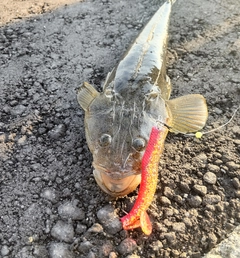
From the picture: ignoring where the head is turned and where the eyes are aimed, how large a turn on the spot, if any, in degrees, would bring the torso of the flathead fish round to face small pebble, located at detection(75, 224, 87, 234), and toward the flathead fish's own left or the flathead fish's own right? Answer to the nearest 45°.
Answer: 0° — it already faces it

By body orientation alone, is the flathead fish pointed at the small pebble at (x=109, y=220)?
yes

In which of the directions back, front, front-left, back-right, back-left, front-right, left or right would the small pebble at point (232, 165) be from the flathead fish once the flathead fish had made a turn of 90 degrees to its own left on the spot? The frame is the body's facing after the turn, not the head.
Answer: front

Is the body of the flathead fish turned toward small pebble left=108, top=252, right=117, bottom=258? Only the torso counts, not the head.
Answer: yes

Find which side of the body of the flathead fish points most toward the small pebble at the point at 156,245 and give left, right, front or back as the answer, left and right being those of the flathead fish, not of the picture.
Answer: front

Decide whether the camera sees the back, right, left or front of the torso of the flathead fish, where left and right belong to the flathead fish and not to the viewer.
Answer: front

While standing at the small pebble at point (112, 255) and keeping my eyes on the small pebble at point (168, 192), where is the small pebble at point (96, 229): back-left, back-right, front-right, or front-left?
front-left

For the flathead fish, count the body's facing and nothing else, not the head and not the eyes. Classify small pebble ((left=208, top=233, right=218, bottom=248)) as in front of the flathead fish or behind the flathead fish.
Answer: in front

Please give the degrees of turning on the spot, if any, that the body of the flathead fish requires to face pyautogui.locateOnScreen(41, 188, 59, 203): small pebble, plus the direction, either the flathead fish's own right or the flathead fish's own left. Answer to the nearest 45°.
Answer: approximately 45° to the flathead fish's own right

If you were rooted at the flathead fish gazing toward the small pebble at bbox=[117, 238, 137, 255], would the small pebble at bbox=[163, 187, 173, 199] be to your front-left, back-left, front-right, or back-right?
front-left

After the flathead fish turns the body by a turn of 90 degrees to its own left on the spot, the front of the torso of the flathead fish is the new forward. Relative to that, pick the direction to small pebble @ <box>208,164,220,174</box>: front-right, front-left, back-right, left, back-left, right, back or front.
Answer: front

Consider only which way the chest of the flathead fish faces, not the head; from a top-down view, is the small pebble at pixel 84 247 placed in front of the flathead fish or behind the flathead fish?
in front
